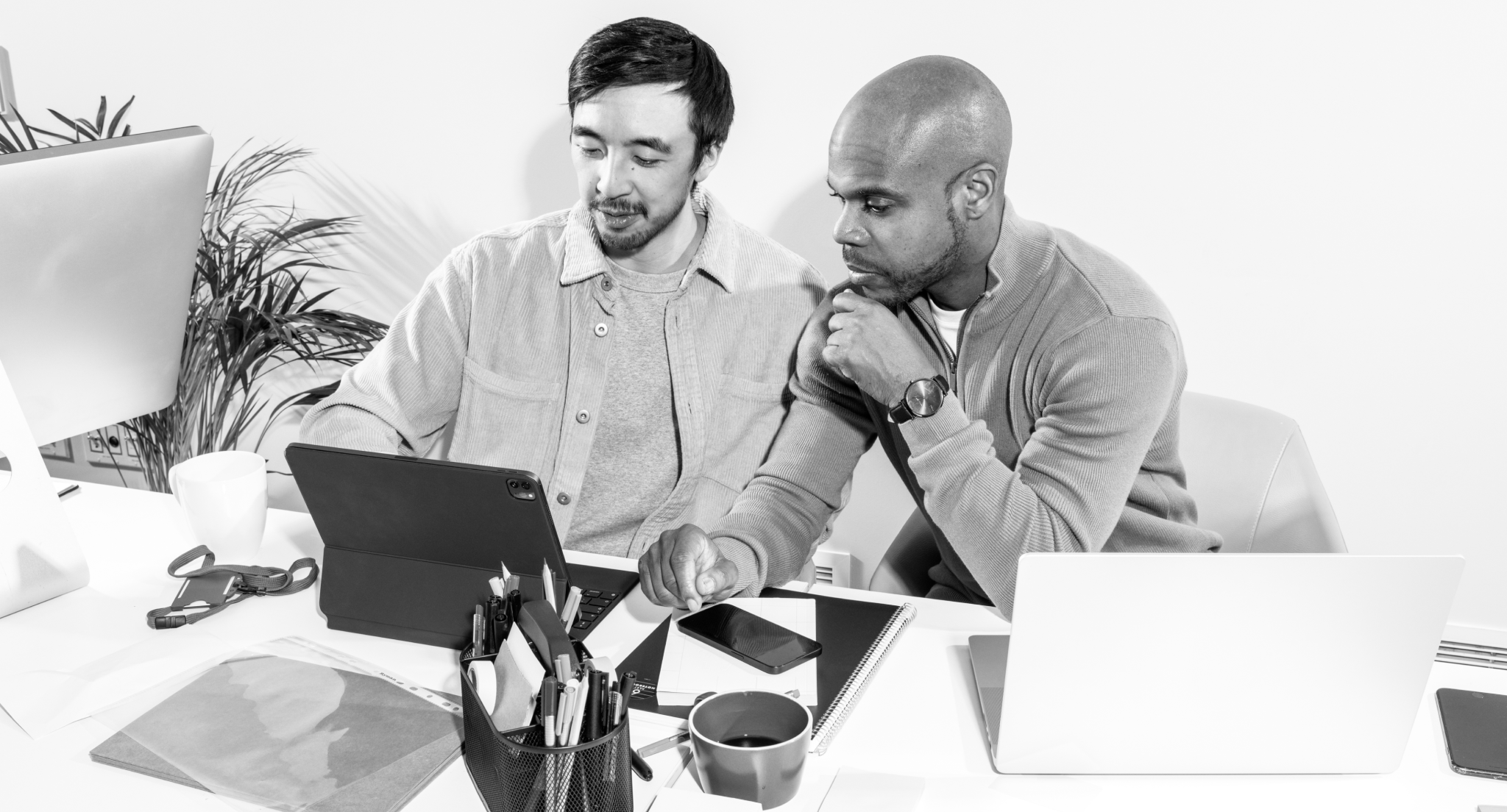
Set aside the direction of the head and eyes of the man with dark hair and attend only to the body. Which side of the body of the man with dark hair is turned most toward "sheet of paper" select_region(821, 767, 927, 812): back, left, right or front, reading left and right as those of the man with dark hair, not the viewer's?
front

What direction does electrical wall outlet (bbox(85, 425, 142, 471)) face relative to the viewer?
toward the camera

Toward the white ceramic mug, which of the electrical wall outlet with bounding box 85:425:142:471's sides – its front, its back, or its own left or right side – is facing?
front

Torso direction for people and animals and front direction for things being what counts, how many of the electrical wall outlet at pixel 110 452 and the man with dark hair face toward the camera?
2

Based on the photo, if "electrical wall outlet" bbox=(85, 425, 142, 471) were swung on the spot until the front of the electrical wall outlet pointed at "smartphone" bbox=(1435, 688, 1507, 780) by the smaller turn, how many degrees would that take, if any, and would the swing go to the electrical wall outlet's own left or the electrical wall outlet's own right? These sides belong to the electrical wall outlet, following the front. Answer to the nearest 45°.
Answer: approximately 90° to the electrical wall outlet's own left

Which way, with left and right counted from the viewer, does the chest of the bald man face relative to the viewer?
facing the viewer and to the left of the viewer

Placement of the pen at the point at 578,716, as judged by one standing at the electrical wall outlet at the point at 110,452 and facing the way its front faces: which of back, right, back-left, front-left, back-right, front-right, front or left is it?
front

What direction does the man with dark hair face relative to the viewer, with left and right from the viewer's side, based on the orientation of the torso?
facing the viewer

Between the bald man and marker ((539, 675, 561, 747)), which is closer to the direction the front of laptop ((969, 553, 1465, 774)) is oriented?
the bald man

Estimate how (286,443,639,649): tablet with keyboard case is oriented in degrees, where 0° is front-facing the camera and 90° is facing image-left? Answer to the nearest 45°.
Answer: approximately 225°

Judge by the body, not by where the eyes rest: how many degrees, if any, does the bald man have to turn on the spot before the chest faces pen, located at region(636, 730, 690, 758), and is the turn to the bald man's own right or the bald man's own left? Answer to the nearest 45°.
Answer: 0° — they already face it

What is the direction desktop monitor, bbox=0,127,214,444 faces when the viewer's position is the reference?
facing away from the viewer and to the left of the viewer

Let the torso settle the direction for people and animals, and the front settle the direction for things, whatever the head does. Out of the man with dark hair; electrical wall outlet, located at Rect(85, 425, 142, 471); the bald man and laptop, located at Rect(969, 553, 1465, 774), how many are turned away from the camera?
1

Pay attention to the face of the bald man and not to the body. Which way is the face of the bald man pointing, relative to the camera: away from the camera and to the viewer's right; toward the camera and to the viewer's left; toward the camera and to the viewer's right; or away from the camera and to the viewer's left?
toward the camera and to the viewer's left

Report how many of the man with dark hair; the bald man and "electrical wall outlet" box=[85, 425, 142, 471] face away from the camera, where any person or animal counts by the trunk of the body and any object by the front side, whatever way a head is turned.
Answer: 0

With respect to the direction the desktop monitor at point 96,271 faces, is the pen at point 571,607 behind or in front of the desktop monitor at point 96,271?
behind
